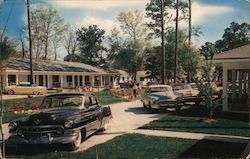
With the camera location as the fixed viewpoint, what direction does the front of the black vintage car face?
facing the viewer and to the left of the viewer

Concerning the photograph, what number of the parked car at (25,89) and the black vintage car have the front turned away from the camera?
0
